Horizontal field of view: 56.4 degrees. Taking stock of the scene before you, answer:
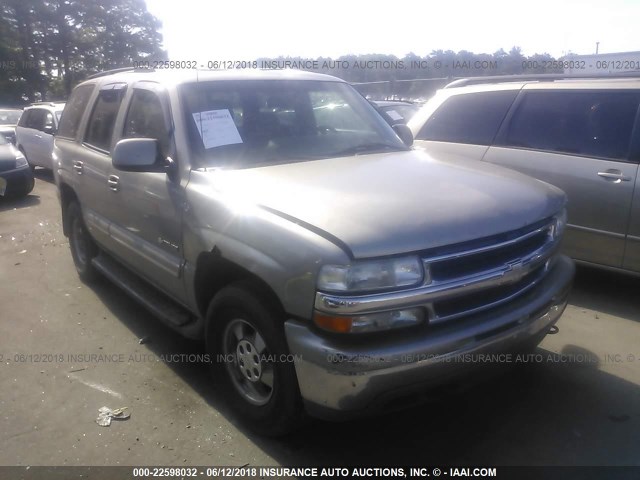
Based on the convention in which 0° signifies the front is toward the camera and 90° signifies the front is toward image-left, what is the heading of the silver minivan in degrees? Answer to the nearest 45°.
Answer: approximately 315°

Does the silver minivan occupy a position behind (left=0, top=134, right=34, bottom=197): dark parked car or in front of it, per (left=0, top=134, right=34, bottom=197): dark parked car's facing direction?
in front

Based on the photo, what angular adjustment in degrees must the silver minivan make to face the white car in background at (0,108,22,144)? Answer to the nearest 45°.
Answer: approximately 180°

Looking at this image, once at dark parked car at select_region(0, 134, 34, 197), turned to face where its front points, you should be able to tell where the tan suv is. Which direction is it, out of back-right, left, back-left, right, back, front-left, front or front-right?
front-right

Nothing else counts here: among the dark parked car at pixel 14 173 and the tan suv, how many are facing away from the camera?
0

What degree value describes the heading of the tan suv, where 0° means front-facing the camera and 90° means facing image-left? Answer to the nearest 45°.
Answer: approximately 315°

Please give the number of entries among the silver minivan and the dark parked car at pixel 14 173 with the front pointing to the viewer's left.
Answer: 0

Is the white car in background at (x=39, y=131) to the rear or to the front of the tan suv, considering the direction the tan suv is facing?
to the rear

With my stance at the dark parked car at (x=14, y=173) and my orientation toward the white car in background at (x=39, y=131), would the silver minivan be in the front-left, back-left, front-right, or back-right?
back-right

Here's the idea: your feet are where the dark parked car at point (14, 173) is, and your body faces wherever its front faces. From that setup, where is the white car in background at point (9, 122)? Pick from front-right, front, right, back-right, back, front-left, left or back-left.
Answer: back-left

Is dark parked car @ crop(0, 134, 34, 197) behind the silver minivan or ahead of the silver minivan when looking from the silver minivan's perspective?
behind

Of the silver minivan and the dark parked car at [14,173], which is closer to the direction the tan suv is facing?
the silver minivan

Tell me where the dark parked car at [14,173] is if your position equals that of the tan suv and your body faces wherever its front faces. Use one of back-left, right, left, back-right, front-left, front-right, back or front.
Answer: back

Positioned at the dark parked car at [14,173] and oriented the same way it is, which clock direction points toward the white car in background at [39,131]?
The white car in background is roughly at 8 o'clock from the dark parked car.

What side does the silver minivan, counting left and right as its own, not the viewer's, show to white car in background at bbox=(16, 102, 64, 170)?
back
